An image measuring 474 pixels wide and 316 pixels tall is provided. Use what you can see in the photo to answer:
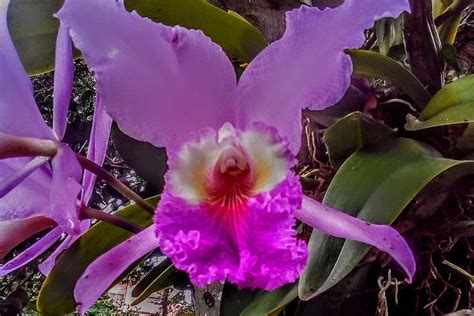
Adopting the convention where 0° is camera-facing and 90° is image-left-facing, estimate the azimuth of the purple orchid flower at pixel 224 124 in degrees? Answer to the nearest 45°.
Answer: approximately 0°
